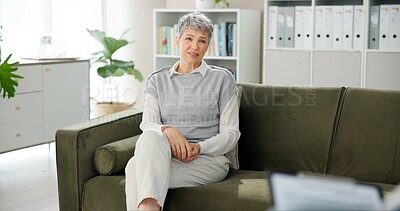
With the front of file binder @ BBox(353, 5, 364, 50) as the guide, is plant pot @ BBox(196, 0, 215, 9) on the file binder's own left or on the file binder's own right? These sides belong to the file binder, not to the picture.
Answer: on the file binder's own right

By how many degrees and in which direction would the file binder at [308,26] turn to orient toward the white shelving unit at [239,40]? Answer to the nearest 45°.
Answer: approximately 135° to its right

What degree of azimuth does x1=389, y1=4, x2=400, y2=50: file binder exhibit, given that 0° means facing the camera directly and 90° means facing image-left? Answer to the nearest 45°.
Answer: approximately 0°

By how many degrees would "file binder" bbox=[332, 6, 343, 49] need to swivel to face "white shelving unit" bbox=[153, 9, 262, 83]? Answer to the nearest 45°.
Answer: approximately 135° to its right

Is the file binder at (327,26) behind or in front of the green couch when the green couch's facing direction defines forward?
behind
